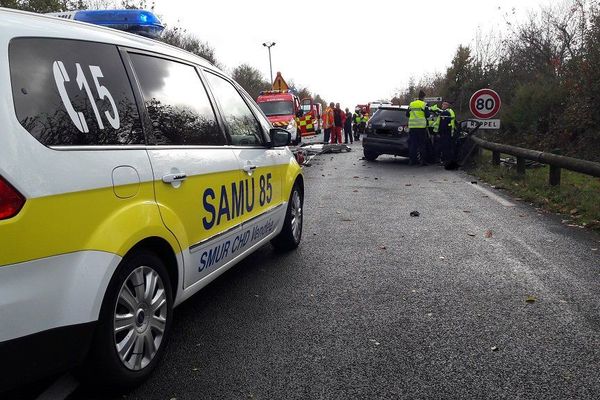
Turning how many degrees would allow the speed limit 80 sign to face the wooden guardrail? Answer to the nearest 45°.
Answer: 0° — it already faces it

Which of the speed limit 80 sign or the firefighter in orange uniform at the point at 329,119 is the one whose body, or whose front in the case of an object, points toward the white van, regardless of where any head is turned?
the speed limit 80 sign

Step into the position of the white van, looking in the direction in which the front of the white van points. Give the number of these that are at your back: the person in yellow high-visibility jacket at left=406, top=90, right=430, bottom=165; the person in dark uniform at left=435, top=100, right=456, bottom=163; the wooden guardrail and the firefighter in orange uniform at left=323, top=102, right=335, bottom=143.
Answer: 0

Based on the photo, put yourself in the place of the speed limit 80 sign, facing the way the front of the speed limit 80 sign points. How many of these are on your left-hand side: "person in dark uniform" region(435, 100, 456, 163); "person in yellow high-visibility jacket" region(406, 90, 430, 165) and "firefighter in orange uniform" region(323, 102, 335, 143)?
0

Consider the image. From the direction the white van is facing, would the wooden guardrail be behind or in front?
in front

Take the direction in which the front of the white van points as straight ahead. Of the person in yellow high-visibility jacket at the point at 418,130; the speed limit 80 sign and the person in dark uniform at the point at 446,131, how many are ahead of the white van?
3

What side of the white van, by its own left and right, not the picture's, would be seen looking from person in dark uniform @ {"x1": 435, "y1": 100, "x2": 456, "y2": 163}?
front

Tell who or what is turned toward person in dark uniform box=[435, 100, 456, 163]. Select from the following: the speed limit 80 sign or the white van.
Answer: the white van

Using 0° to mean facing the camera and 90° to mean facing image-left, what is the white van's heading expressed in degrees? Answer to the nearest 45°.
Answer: approximately 225°

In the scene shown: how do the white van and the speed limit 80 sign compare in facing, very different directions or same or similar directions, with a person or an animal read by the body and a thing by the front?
very different directions

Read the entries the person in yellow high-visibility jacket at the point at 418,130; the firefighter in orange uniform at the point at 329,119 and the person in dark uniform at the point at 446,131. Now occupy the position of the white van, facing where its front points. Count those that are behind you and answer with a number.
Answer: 0

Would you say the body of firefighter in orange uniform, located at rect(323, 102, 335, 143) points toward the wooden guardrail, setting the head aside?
no

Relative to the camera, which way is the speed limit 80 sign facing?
toward the camera

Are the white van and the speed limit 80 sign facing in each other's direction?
yes
